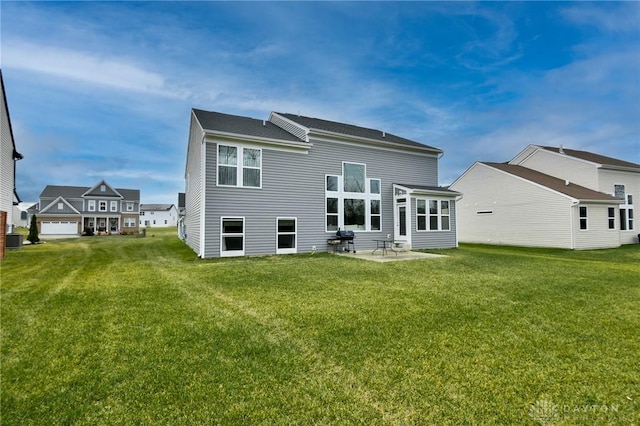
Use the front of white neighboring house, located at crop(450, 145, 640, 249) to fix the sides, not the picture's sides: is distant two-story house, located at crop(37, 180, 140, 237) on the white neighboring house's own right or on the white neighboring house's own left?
on the white neighboring house's own left

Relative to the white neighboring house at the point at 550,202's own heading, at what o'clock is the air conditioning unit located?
The air conditioning unit is roughly at 9 o'clock from the white neighboring house.

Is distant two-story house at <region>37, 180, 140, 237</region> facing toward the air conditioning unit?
yes

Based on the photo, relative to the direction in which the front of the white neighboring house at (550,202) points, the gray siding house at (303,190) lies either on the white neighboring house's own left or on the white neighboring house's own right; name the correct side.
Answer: on the white neighboring house's own left

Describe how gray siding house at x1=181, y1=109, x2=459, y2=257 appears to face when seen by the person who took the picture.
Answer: facing away from the viewer and to the left of the viewer

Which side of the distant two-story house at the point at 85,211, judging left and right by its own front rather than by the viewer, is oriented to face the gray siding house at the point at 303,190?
front

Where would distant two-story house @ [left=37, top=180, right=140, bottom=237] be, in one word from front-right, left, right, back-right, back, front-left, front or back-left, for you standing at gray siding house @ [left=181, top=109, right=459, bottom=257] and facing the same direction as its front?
front

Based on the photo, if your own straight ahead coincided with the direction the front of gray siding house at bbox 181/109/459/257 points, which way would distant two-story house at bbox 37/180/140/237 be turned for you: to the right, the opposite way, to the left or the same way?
the opposite way

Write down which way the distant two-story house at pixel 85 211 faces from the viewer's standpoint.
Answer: facing the viewer

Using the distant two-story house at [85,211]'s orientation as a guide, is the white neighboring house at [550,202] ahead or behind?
ahead

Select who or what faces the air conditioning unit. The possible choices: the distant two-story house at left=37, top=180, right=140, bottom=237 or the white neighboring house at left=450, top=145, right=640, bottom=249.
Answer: the distant two-story house

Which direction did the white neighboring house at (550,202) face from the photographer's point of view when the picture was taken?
facing away from the viewer and to the left of the viewer
